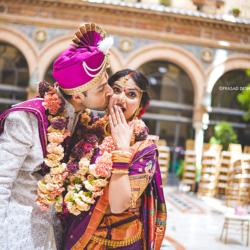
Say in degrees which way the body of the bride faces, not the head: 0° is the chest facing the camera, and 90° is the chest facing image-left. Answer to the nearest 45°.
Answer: approximately 45°

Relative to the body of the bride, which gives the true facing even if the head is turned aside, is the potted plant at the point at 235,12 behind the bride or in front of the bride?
behind

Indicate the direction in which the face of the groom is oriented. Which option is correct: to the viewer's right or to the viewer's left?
to the viewer's right
